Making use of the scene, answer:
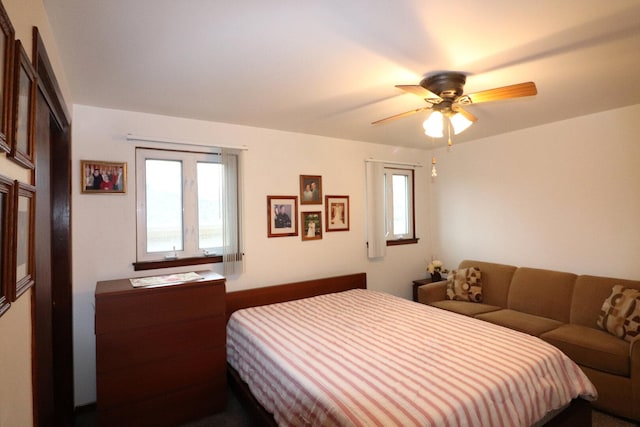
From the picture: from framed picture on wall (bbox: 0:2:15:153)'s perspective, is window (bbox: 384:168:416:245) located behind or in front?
in front

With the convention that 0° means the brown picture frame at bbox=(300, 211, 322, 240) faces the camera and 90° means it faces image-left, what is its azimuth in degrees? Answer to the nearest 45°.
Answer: approximately 0°

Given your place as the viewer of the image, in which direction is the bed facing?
facing the viewer and to the right of the viewer

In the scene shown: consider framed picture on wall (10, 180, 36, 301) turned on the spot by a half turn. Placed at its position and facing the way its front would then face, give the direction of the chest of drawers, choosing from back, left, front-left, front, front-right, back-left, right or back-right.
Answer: back-right

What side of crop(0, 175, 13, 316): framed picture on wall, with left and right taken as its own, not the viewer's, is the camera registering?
right

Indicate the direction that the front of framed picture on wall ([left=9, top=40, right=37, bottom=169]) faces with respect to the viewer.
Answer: facing to the right of the viewer

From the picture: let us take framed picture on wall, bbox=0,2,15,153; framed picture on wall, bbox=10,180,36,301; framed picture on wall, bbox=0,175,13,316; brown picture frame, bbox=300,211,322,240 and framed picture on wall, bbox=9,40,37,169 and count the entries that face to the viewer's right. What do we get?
4

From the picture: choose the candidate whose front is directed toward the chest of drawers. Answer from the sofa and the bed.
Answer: the sofa

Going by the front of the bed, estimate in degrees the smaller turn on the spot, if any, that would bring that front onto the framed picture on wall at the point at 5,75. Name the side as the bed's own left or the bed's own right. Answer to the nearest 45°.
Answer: approximately 90° to the bed's own right

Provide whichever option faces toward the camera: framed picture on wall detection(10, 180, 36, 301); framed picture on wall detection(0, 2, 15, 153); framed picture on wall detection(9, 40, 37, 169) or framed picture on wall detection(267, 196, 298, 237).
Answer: framed picture on wall detection(267, 196, 298, 237)

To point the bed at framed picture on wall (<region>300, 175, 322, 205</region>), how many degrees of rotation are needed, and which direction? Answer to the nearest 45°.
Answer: approximately 180°

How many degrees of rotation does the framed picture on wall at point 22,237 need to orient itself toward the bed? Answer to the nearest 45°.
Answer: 0° — it already faces it

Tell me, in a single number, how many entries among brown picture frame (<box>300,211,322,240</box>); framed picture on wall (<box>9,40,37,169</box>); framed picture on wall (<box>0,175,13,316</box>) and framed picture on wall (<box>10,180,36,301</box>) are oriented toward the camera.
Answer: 1

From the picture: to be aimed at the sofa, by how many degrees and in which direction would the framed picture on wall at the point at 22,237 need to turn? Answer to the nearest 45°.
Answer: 0° — it already faces it

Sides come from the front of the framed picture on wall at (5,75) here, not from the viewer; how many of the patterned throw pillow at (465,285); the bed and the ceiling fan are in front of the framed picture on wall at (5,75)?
3
